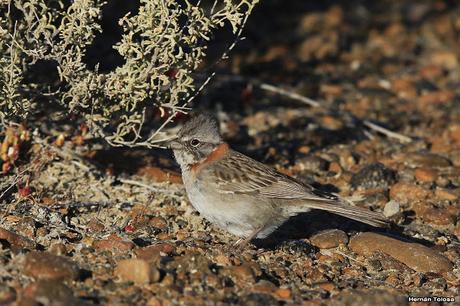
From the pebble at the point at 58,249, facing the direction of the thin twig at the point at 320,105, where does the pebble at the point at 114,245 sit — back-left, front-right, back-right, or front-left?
front-right

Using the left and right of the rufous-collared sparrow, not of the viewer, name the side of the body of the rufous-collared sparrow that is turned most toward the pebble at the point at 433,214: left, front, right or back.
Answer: back

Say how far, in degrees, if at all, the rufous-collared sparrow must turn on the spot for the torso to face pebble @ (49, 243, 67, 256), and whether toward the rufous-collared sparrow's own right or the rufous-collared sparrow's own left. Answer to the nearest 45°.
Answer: approximately 45° to the rufous-collared sparrow's own left

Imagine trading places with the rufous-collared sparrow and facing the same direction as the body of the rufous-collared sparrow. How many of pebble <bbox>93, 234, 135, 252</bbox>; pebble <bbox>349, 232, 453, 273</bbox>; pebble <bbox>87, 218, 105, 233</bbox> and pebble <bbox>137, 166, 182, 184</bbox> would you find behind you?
1

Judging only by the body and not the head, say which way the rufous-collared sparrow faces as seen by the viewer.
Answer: to the viewer's left

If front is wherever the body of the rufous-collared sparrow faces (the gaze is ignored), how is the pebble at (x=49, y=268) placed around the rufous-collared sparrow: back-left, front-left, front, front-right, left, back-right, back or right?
front-left

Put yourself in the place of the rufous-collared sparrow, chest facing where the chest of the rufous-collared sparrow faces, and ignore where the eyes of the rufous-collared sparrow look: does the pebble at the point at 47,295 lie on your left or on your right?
on your left

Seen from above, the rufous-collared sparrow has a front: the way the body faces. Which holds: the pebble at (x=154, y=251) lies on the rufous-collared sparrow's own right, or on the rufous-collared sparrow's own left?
on the rufous-collared sparrow's own left

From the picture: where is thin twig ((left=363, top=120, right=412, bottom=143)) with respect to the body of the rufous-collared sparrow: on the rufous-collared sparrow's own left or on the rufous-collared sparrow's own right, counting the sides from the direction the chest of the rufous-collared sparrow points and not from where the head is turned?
on the rufous-collared sparrow's own right

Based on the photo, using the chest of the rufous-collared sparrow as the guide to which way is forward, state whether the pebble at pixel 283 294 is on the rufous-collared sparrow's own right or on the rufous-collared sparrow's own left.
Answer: on the rufous-collared sparrow's own left

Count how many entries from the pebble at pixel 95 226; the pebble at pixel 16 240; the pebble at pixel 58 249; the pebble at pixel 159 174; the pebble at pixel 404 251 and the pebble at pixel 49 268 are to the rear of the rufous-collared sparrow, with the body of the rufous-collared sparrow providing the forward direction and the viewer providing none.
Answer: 1

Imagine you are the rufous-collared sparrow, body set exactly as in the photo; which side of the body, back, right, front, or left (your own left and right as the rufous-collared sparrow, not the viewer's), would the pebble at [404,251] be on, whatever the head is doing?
back

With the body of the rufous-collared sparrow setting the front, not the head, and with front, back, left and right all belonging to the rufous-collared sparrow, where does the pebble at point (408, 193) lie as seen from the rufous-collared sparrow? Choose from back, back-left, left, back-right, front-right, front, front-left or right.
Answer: back-right

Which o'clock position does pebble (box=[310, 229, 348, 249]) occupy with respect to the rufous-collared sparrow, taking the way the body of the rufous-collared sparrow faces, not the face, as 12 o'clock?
The pebble is roughly at 6 o'clock from the rufous-collared sparrow.

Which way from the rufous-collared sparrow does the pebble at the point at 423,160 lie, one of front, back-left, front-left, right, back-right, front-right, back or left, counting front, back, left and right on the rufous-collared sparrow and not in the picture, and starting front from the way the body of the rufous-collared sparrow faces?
back-right
